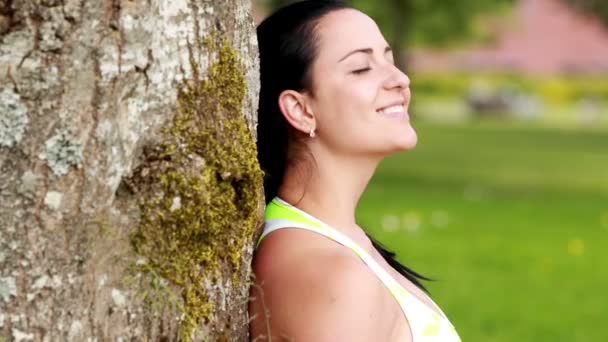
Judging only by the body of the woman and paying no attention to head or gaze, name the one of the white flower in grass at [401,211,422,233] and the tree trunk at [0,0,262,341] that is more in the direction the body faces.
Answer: the white flower in grass

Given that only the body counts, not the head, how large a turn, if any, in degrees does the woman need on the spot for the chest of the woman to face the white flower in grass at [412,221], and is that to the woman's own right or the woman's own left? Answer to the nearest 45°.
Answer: approximately 90° to the woman's own left

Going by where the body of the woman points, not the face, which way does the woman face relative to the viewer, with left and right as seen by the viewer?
facing to the right of the viewer

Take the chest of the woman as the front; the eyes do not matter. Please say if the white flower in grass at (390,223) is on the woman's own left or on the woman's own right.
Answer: on the woman's own left

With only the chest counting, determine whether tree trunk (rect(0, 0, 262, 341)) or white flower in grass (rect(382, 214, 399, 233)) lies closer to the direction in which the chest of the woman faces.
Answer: the white flower in grass

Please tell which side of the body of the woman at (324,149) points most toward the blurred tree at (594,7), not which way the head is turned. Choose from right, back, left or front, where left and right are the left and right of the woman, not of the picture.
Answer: left

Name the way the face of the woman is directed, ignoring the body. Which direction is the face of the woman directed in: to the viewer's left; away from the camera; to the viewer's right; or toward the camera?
to the viewer's right
